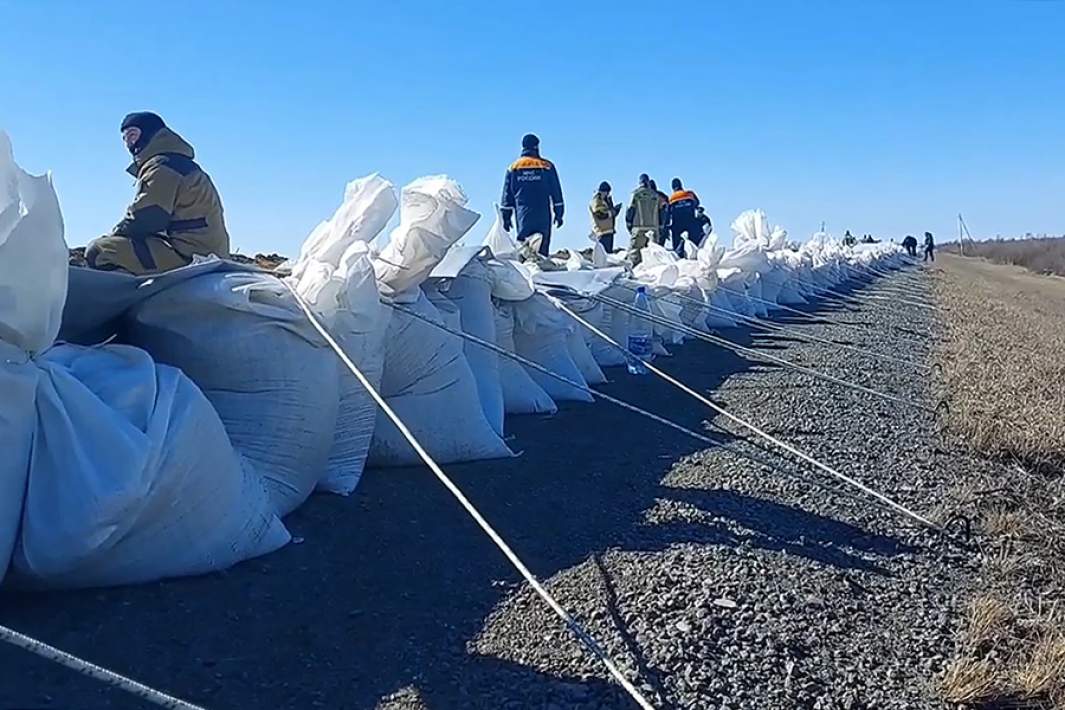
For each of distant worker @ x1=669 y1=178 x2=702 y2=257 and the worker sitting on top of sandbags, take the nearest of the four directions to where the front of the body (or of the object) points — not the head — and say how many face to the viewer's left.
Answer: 1

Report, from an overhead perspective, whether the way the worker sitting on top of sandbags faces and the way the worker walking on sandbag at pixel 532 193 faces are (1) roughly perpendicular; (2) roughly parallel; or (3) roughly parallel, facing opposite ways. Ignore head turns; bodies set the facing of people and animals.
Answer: roughly perpendicular

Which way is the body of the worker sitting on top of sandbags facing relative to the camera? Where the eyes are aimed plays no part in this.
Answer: to the viewer's left

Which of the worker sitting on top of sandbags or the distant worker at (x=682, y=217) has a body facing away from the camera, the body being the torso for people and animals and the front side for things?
the distant worker

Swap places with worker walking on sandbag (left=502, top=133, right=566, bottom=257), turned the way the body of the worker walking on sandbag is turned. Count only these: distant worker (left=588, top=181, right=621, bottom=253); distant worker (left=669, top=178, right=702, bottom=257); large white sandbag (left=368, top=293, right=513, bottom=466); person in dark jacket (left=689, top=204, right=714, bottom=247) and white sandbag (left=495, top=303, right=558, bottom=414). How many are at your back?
2

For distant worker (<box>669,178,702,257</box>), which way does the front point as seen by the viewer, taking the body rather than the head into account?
away from the camera

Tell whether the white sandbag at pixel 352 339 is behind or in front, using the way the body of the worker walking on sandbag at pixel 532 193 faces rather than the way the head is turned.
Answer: behind

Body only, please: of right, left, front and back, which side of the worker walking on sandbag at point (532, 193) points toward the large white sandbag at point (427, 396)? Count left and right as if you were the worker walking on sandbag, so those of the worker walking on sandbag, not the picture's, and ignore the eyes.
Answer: back

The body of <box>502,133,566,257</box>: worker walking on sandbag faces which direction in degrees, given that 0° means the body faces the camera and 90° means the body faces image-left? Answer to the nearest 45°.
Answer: approximately 180°

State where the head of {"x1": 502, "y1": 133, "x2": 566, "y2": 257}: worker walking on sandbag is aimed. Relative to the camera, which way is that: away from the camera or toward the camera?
away from the camera
